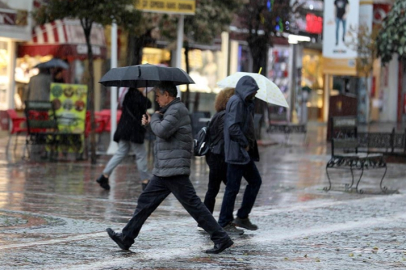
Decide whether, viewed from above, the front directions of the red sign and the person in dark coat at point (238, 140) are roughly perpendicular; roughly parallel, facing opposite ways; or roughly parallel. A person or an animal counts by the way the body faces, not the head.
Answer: roughly perpendicular

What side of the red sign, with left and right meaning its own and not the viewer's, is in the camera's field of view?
front

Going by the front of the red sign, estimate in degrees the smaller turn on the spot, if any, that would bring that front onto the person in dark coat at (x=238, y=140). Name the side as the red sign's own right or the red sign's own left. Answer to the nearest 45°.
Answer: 0° — it already faces them

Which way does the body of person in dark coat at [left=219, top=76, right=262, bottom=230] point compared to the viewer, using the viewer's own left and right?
facing to the right of the viewer

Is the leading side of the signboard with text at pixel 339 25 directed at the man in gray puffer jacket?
yes

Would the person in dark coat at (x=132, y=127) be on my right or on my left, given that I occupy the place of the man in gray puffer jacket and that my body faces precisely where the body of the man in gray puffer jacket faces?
on my right

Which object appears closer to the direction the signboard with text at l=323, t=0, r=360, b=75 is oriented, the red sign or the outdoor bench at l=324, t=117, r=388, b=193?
the outdoor bench

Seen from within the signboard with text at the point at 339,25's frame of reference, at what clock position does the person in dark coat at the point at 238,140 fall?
The person in dark coat is roughly at 12 o'clock from the signboard with text.

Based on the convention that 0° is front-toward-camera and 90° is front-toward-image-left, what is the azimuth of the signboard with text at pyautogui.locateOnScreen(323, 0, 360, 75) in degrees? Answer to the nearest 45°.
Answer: approximately 0°

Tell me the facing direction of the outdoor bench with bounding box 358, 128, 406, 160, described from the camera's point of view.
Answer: facing the viewer

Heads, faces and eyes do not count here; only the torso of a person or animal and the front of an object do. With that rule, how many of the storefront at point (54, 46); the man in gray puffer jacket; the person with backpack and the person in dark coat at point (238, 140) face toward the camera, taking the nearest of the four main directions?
1

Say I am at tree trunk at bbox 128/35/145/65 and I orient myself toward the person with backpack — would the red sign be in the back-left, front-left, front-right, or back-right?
back-left
